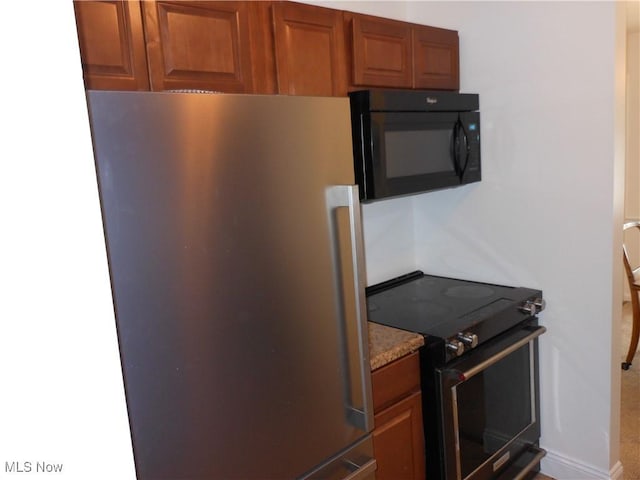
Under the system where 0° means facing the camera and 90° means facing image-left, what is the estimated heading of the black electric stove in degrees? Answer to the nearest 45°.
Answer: approximately 315°

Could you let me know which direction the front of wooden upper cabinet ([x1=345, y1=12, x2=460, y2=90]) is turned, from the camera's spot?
facing the viewer and to the right of the viewer

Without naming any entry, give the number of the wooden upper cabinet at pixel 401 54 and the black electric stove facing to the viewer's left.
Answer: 0

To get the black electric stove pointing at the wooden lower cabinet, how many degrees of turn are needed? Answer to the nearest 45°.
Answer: approximately 45° to its right
